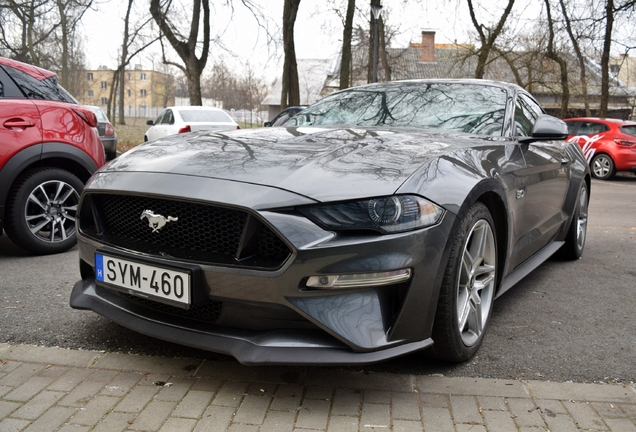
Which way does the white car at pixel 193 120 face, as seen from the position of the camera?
facing away from the viewer and to the left of the viewer

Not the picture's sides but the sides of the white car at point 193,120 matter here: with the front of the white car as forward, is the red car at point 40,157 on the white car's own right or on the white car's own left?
on the white car's own left

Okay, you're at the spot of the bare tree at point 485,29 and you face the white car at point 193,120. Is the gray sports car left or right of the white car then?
left

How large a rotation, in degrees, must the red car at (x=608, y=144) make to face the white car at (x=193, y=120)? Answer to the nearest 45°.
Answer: approximately 45° to its left

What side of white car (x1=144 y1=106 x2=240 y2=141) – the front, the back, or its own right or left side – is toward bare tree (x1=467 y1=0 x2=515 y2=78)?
right

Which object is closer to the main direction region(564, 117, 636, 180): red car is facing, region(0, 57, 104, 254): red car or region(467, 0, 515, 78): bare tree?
the bare tree

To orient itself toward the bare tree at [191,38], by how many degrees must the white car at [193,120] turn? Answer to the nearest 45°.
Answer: approximately 45° to its right

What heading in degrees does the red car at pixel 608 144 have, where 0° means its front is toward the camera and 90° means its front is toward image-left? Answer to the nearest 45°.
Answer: approximately 135°

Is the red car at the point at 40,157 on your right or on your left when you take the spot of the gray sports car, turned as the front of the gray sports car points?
on your right

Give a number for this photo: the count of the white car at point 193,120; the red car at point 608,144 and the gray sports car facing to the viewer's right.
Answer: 0

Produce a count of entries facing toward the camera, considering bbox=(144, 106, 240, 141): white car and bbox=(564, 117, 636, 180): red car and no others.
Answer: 0

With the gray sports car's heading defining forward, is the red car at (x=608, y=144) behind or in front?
behind
